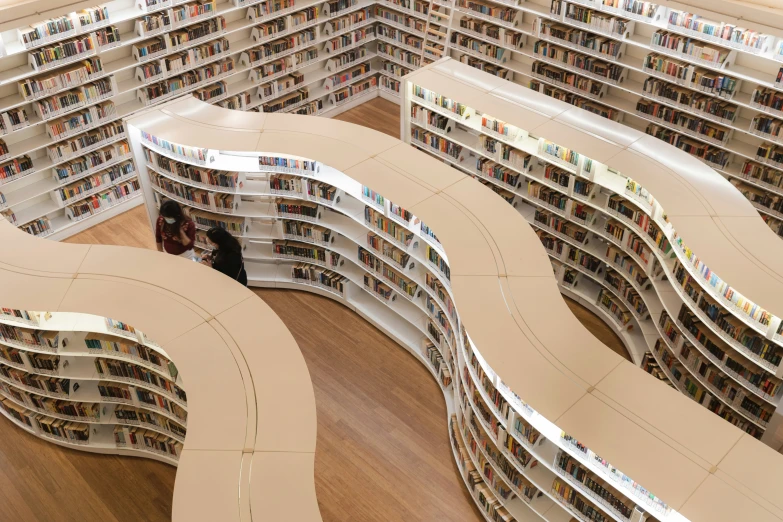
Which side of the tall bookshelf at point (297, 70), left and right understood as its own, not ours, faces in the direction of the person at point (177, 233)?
front

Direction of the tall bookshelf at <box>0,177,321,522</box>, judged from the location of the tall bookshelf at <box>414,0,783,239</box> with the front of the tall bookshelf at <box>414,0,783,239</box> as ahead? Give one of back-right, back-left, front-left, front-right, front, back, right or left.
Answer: front

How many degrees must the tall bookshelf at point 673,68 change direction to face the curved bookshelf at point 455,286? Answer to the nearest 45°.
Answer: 0° — it already faces it

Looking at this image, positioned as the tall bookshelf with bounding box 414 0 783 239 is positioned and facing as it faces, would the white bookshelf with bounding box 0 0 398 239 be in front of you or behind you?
in front

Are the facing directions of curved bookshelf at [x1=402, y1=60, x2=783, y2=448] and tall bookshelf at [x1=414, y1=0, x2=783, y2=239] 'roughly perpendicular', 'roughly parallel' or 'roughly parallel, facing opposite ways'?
roughly parallel

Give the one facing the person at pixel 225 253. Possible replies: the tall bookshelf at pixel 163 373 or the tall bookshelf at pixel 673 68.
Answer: the tall bookshelf at pixel 673 68

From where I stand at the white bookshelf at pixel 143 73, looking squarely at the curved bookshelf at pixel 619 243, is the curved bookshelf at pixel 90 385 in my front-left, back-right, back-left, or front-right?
front-right

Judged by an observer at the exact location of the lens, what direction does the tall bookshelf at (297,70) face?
facing the viewer

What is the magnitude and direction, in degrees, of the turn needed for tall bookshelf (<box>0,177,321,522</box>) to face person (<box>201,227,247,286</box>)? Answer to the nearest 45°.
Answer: approximately 180°

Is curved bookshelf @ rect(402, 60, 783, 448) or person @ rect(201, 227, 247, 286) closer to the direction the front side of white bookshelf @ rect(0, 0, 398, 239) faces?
the curved bookshelf

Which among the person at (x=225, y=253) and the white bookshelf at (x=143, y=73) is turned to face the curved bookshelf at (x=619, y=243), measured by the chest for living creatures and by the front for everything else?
the white bookshelf

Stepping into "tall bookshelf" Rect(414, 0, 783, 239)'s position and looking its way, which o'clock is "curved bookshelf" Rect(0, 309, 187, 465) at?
The curved bookshelf is roughly at 12 o'clock from the tall bookshelf.

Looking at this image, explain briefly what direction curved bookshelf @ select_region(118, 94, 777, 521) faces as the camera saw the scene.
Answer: facing the viewer and to the left of the viewer

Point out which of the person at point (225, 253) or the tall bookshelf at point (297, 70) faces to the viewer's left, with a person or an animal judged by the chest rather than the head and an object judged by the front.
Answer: the person

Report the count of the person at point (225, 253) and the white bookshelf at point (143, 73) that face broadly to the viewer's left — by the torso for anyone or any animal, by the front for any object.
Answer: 1

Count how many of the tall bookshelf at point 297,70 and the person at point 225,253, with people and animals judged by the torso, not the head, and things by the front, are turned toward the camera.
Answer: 1
